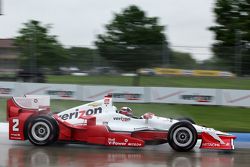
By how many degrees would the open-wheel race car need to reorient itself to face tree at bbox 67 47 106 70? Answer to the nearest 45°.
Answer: approximately 90° to its left

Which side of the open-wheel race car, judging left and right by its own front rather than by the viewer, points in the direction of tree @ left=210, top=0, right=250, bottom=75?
left

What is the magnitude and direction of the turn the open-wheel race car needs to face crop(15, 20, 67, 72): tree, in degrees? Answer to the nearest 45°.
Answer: approximately 90° to its left

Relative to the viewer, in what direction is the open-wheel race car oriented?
to the viewer's right

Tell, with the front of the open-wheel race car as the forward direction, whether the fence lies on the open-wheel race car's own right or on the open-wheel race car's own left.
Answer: on the open-wheel race car's own left

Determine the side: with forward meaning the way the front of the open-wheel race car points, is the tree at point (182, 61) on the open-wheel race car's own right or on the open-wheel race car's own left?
on the open-wheel race car's own left
